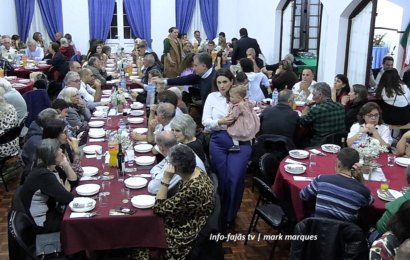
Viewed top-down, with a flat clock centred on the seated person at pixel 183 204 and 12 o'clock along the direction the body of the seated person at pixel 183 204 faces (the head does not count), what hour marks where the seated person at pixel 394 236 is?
the seated person at pixel 394 236 is roughly at 7 o'clock from the seated person at pixel 183 204.

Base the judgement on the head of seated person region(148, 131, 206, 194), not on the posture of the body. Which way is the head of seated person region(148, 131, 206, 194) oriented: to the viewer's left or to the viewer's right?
to the viewer's left

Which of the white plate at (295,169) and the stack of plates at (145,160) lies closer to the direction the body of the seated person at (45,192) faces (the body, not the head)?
the white plate

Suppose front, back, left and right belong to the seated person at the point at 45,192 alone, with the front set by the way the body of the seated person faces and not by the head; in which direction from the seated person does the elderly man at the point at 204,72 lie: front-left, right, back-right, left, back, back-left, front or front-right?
front-left

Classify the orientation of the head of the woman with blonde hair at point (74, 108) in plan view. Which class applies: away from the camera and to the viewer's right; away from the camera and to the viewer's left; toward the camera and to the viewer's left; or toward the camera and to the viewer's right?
toward the camera and to the viewer's right

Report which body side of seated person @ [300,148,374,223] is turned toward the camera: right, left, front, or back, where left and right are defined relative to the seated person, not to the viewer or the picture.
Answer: back

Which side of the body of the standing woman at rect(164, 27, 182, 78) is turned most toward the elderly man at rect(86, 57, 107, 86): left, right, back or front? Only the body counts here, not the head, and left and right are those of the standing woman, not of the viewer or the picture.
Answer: right

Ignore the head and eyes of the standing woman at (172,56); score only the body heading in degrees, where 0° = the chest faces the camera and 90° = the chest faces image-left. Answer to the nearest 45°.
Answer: approximately 315°

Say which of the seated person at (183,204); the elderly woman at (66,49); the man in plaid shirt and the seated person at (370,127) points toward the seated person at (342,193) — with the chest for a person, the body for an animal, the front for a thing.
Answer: the seated person at (370,127)
